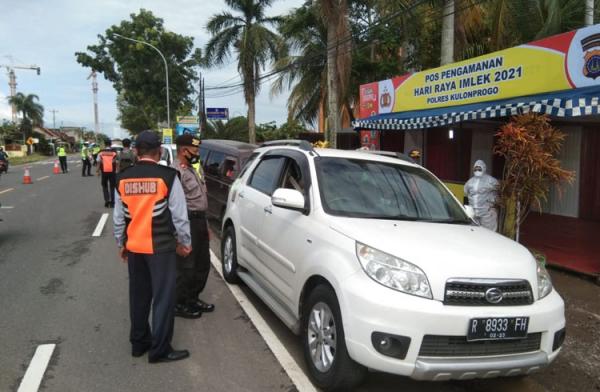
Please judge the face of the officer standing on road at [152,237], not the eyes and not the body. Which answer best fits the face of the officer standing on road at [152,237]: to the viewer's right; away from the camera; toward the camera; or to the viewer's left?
away from the camera

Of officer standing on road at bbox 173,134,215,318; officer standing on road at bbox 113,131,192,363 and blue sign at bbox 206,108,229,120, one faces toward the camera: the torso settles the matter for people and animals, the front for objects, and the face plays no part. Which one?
the blue sign

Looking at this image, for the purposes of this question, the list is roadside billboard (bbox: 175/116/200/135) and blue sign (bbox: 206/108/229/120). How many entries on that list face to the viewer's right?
0

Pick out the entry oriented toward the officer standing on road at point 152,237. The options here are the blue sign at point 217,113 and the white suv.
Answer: the blue sign

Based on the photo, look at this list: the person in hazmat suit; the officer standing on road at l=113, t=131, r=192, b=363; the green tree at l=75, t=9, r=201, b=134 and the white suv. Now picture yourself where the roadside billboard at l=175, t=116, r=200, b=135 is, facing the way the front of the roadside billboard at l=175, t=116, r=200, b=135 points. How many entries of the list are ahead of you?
3

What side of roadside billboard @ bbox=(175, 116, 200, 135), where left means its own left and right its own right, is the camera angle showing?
front

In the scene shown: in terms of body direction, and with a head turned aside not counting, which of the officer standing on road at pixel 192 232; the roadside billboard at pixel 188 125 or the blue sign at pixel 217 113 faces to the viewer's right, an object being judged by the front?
the officer standing on road

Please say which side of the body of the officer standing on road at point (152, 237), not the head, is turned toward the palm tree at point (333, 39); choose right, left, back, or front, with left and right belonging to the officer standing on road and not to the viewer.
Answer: front

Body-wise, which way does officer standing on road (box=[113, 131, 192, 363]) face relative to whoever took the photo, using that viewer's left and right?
facing away from the viewer and to the right of the viewer

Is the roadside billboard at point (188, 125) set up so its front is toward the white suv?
yes

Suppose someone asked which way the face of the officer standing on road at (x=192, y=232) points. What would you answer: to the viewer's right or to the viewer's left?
to the viewer's right
